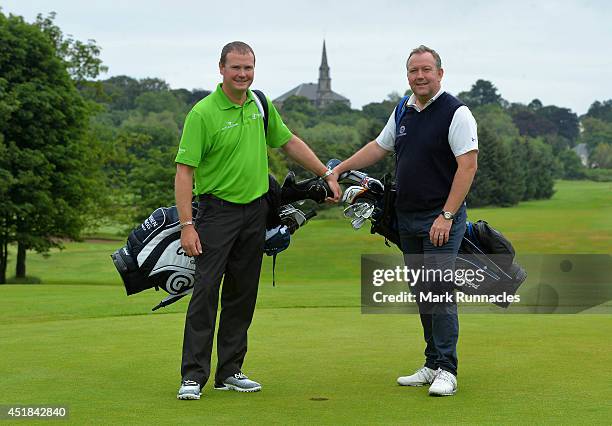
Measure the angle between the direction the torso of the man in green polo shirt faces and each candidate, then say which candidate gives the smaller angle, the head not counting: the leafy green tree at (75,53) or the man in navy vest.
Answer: the man in navy vest

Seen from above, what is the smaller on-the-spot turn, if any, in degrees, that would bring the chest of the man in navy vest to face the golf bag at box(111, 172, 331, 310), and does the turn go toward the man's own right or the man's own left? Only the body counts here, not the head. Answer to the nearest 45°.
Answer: approximately 45° to the man's own right

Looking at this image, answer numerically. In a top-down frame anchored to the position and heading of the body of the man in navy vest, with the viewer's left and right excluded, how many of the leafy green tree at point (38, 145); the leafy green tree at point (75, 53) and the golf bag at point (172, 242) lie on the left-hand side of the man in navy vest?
0

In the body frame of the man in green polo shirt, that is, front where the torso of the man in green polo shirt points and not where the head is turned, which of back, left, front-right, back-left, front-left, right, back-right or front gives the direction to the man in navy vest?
front-left

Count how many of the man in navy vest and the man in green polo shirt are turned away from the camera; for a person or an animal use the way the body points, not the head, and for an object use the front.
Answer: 0

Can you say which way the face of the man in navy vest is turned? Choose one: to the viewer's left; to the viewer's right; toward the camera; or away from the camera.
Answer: toward the camera

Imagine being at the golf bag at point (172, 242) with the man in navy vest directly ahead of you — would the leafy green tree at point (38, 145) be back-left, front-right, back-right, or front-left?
back-left

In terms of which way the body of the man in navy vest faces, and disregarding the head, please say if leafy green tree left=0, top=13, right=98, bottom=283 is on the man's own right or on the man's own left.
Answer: on the man's own right

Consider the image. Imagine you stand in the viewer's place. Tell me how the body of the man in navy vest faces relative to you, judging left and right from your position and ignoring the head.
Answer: facing the viewer and to the left of the viewer

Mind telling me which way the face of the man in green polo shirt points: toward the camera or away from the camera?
toward the camera

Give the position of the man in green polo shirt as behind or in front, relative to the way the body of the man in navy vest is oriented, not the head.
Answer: in front
